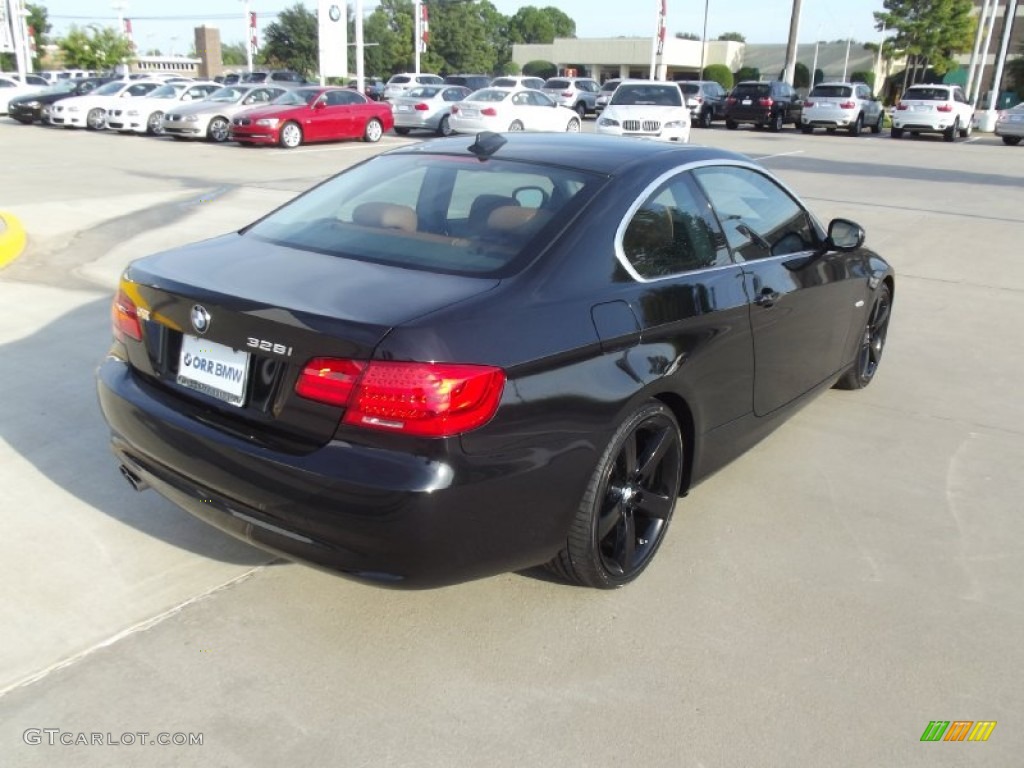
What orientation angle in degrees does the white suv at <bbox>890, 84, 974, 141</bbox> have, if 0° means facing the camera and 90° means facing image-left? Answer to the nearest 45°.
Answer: approximately 225°

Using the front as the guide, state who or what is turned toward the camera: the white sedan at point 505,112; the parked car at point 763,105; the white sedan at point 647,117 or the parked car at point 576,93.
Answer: the white sedan at point 647,117

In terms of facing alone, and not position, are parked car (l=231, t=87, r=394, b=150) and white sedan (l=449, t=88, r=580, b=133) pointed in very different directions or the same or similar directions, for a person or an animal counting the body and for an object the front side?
very different directions

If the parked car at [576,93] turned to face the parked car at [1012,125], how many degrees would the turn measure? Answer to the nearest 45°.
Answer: approximately 90° to its right

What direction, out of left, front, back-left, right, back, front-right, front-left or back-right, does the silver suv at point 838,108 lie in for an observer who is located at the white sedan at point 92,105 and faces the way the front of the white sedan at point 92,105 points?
back-left

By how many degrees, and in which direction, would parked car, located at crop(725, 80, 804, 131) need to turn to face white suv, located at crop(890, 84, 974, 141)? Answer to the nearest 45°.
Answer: approximately 45° to its right

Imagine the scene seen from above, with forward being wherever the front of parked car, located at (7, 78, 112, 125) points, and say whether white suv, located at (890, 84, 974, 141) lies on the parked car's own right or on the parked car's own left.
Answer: on the parked car's own left

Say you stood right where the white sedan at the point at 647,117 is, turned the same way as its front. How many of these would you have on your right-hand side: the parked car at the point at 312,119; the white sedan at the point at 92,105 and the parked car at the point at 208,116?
3

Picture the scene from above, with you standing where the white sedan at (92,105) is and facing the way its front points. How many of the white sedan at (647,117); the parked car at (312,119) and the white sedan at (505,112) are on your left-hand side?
3

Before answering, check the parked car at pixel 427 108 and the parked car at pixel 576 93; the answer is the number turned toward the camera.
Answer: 0

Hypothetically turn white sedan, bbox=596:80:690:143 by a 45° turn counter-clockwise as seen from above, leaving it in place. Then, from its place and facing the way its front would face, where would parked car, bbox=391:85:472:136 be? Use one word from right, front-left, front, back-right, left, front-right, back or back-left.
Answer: back

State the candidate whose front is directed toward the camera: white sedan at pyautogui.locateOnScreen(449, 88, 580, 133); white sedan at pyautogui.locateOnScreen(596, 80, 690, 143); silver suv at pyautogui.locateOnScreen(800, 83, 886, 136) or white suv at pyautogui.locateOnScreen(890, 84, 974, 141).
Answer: white sedan at pyautogui.locateOnScreen(596, 80, 690, 143)

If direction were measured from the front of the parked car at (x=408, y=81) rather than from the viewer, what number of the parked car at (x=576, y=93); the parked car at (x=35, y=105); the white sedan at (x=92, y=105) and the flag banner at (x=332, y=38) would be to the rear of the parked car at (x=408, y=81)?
3

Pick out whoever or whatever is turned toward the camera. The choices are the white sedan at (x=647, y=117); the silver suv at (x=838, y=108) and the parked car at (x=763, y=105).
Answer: the white sedan

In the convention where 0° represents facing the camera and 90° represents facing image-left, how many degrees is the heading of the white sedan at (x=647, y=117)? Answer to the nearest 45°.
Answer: approximately 0°

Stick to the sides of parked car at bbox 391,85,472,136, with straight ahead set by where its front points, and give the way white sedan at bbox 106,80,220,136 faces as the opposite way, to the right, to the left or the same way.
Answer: the opposite way

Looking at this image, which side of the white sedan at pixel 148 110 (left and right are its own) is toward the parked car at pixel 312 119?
left

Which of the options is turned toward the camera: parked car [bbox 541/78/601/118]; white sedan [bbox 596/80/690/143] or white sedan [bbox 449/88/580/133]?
white sedan [bbox 596/80/690/143]
